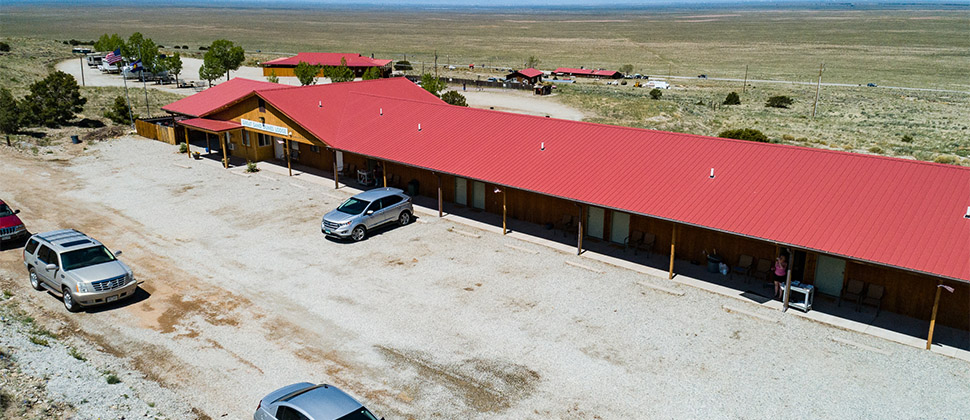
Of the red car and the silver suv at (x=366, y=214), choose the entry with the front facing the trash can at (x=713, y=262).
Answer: the red car

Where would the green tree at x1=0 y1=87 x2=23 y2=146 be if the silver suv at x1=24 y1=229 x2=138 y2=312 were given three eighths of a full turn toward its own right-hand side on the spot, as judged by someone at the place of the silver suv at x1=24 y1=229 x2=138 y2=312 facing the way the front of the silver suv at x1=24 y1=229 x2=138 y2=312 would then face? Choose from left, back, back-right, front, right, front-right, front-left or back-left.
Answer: right

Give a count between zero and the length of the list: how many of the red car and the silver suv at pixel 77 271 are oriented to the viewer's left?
0

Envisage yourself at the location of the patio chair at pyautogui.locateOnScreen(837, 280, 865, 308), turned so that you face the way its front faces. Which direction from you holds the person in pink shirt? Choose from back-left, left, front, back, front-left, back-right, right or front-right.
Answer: front-right

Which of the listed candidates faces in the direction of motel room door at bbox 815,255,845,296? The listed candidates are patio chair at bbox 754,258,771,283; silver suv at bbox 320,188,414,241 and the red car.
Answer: the red car

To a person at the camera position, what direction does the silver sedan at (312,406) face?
facing the viewer and to the right of the viewer

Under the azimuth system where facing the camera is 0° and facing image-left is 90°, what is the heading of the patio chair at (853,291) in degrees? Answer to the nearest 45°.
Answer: approximately 45°

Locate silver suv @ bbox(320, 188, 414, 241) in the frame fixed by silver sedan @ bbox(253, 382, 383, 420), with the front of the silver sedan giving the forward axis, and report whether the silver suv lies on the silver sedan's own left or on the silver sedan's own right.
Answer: on the silver sedan's own left

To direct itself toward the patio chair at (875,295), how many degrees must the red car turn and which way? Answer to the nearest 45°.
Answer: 0° — it already faces it

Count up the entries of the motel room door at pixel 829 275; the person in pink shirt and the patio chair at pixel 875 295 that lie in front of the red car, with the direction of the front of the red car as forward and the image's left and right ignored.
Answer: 3

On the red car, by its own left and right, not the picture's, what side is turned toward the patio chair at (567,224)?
front
